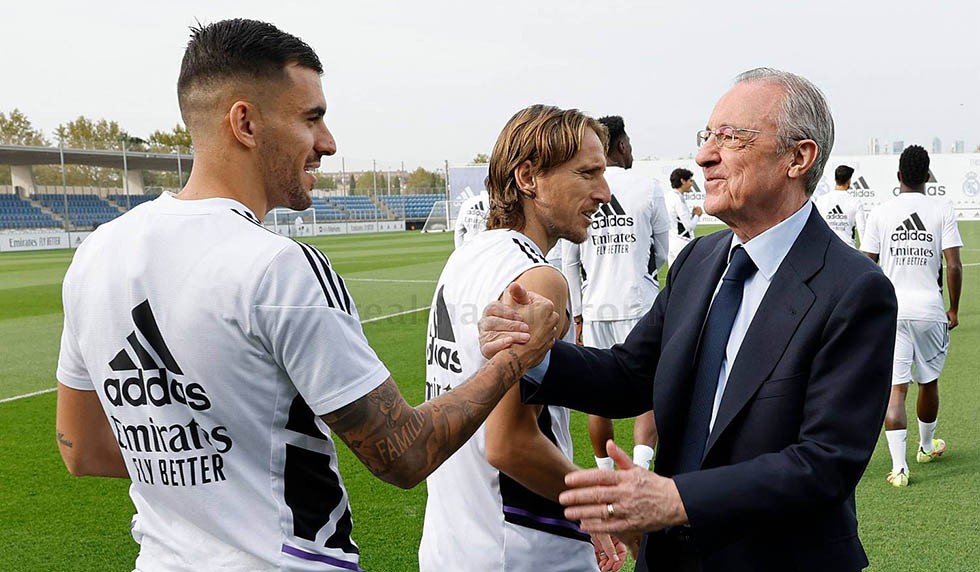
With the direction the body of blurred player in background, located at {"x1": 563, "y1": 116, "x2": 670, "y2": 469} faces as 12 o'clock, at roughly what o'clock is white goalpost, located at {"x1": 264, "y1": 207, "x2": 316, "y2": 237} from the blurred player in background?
The white goalpost is roughly at 11 o'clock from the blurred player in background.

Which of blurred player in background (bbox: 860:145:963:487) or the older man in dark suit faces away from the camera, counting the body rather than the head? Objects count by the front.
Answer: the blurred player in background

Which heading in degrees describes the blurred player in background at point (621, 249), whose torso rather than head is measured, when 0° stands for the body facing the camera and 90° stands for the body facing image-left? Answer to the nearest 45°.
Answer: approximately 180°

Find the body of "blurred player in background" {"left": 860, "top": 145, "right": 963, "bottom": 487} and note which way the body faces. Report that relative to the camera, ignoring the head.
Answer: away from the camera

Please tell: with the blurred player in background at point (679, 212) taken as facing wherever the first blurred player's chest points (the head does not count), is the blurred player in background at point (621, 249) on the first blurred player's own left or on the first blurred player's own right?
on the first blurred player's own right

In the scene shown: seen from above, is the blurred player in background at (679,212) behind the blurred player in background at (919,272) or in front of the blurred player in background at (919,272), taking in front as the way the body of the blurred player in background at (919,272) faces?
in front

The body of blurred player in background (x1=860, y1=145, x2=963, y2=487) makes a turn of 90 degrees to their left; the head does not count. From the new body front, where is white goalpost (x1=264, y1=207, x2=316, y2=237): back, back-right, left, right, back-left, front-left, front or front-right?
front-right

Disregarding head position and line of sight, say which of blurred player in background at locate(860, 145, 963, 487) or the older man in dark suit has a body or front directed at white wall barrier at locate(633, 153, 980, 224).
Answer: the blurred player in background

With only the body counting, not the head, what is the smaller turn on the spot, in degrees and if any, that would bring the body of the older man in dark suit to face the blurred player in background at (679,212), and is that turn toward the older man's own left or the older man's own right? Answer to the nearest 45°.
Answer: approximately 135° to the older man's own right

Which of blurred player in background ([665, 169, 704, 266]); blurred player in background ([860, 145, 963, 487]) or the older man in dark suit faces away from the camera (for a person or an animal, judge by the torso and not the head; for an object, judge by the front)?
blurred player in background ([860, 145, 963, 487])

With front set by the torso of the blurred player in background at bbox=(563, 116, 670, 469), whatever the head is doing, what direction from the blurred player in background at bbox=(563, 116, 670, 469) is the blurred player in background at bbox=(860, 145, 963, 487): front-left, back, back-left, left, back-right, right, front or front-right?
right

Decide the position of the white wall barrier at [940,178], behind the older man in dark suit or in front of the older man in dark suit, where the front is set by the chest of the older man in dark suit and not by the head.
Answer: behind
